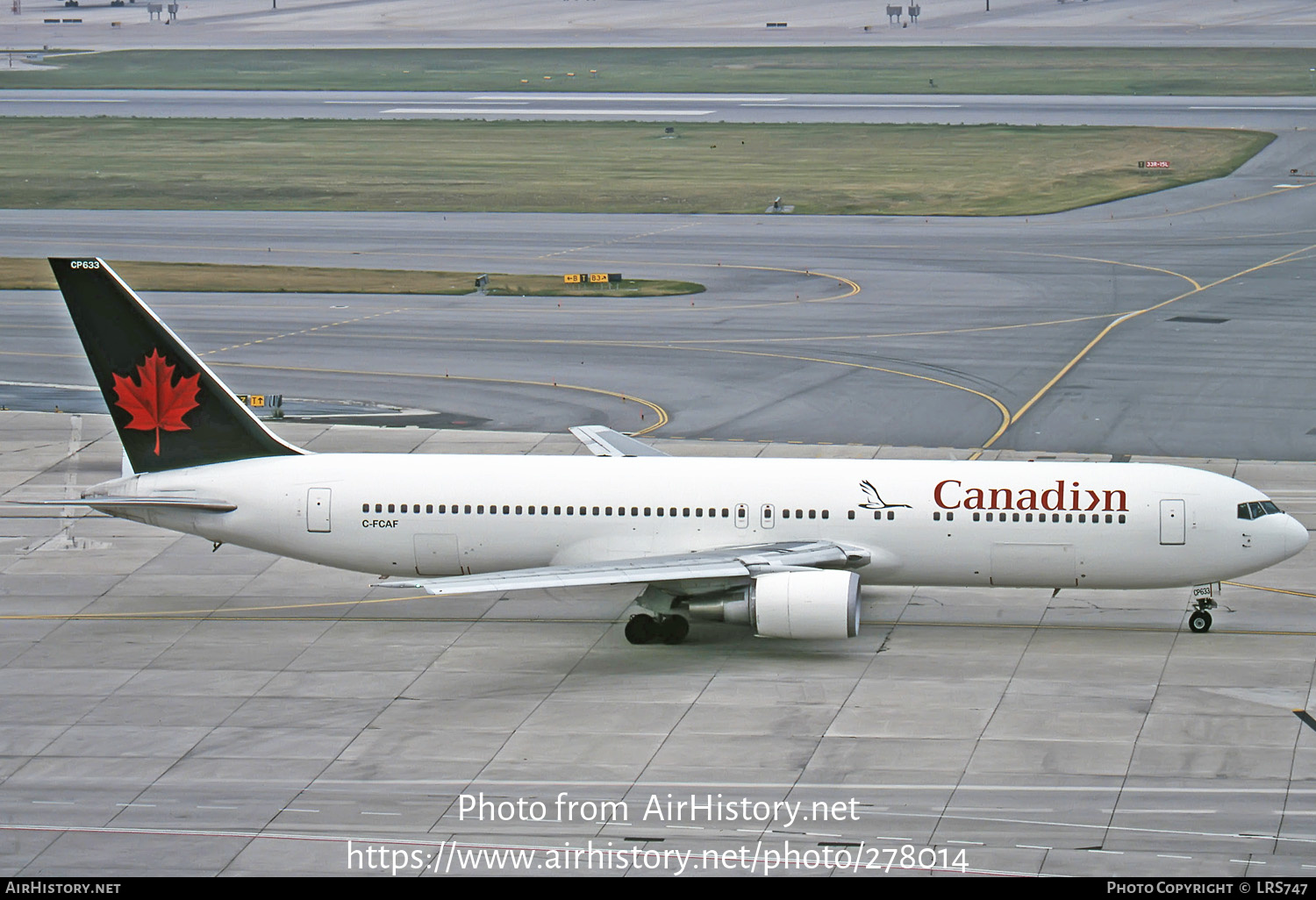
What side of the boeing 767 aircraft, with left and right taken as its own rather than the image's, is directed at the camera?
right
